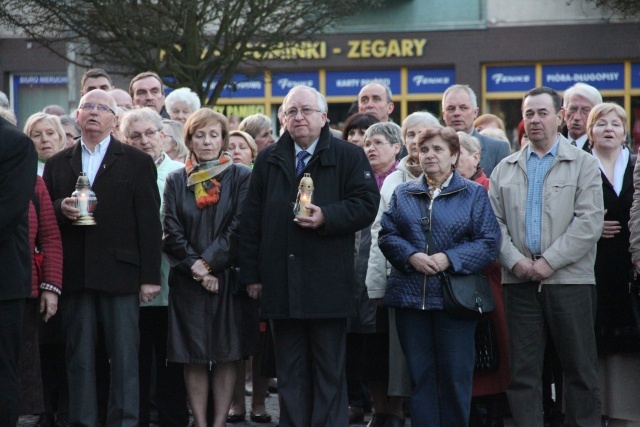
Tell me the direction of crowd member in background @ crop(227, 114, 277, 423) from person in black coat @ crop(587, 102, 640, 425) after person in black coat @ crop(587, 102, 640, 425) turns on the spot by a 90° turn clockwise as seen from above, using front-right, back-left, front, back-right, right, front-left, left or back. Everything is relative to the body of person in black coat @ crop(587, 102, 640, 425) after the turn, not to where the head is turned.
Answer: front

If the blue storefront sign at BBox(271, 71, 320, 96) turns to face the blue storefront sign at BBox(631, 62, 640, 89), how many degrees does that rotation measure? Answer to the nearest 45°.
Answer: approximately 90° to its left

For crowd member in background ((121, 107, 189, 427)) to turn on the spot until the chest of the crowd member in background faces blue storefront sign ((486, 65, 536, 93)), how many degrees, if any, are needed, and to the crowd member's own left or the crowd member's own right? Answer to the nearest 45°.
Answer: approximately 135° to the crowd member's own left

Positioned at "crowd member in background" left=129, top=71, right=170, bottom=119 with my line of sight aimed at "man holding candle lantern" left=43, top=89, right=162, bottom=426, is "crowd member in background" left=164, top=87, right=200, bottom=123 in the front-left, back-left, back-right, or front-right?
back-left

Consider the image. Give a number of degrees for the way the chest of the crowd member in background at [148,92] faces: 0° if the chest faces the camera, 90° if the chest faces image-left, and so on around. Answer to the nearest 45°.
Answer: approximately 0°

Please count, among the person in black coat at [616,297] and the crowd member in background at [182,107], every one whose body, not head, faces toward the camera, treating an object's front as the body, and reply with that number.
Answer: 2

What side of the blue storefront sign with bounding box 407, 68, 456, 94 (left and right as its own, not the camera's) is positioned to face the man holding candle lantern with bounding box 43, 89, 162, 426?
front

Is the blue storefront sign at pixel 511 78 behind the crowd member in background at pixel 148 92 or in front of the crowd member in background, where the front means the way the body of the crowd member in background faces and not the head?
behind

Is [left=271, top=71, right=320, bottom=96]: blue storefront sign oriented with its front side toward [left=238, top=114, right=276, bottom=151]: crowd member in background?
yes

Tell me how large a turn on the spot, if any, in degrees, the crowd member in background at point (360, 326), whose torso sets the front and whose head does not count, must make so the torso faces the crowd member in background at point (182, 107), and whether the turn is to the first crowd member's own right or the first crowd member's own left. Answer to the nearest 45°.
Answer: approximately 90° to the first crowd member's own right

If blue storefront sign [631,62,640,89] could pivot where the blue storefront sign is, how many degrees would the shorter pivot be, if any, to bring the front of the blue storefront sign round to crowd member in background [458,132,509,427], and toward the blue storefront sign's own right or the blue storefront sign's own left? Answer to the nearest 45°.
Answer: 0° — it already faces them
